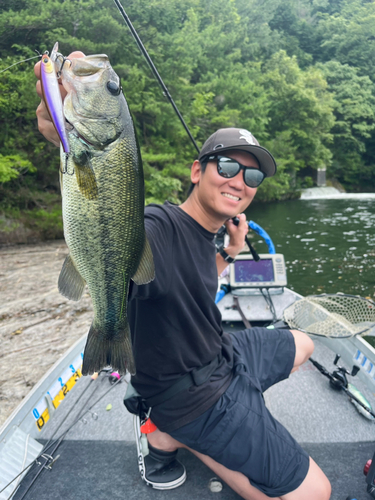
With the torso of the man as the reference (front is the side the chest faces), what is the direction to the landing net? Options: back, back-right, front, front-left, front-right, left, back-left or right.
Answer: left

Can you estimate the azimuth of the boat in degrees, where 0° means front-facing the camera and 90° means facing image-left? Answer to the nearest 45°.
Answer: approximately 180°

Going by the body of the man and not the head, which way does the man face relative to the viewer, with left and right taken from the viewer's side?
facing the viewer and to the right of the viewer

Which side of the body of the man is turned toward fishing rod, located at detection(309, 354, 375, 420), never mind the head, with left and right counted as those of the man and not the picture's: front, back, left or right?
left
